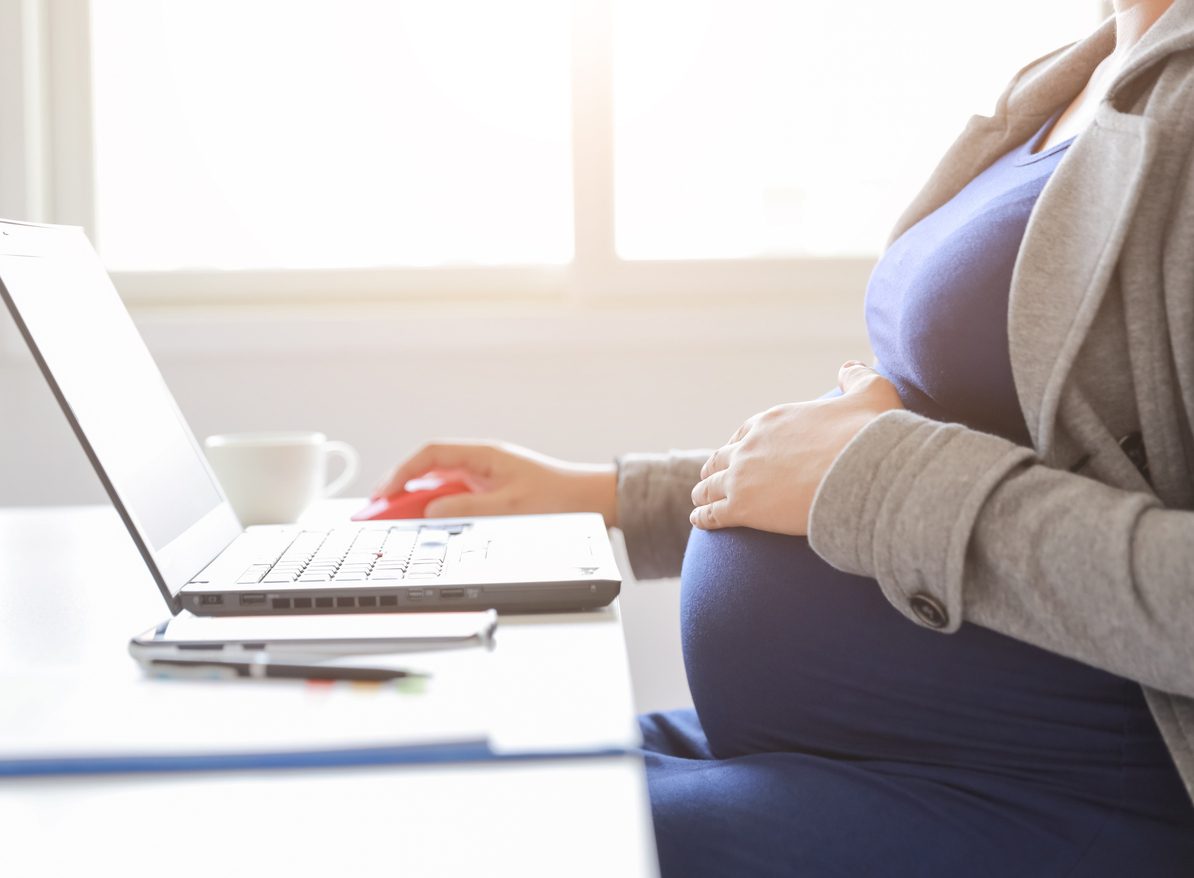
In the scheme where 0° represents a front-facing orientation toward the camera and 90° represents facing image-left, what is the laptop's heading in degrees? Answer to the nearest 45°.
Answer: approximately 270°
